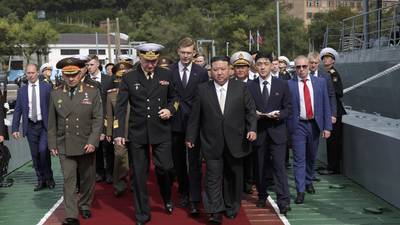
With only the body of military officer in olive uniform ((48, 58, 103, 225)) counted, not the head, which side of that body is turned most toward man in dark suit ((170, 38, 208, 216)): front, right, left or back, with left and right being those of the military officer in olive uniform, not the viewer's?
left

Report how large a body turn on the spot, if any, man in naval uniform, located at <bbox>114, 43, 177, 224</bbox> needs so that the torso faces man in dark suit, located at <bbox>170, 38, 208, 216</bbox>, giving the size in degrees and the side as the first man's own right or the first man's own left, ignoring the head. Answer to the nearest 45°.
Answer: approximately 135° to the first man's own left

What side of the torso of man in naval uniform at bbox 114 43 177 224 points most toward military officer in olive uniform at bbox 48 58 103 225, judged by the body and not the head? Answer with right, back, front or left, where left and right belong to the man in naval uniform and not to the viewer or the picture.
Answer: right
